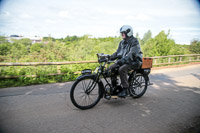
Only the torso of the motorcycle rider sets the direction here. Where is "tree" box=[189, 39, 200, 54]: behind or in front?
behind

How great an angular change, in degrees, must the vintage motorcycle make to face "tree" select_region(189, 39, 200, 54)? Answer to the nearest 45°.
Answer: approximately 180°

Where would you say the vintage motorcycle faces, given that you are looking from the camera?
facing the viewer and to the left of the viewer
